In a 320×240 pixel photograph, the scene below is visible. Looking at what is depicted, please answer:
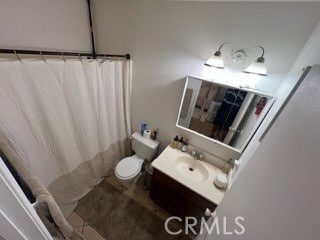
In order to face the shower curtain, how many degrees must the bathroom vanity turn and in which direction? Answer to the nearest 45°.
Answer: approximately 45° to its right

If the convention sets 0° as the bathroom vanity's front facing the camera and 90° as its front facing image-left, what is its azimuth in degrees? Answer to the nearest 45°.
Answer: approximately 45°

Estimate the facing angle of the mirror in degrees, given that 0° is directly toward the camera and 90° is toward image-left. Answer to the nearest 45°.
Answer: approximately 45°

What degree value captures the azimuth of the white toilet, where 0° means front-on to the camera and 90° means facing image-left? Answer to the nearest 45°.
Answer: approximately 45°
